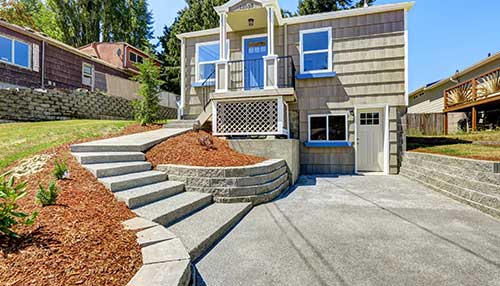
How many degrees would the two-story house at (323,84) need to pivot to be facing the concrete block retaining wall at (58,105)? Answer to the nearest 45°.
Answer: approximately 90° to its right

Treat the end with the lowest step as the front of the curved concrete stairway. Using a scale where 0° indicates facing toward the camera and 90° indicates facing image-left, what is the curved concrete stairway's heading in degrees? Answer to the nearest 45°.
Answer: approximately 315°

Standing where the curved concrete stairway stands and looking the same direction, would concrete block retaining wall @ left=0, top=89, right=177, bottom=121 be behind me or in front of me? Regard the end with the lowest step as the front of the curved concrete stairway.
behind

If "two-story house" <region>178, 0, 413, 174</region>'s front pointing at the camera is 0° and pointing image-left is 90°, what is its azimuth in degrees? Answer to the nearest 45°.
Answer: approximately 0°

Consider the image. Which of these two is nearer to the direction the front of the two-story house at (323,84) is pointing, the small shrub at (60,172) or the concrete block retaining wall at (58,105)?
the small shrub
